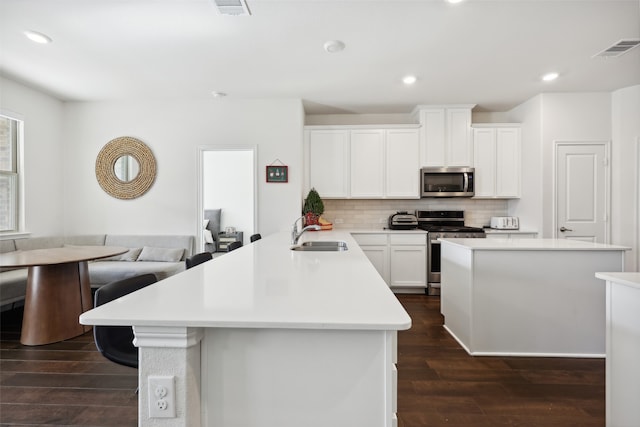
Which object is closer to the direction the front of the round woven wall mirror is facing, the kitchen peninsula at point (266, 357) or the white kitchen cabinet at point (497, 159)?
the kitchen peninsula

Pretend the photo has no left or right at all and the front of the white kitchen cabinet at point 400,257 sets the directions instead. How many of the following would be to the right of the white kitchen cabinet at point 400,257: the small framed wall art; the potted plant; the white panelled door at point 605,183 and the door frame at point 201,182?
3

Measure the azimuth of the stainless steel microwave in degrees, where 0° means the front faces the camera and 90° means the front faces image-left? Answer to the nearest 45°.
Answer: approximately 0°

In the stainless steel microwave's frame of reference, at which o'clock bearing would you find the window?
The window is roughly at 2 o'clock from the stainless steel microwave.
